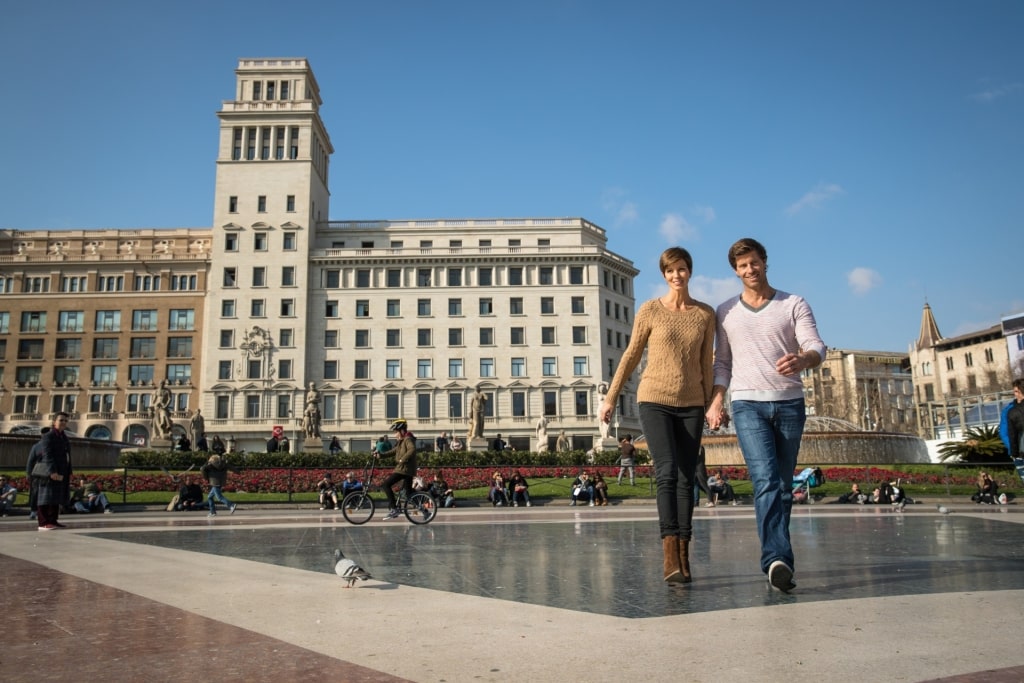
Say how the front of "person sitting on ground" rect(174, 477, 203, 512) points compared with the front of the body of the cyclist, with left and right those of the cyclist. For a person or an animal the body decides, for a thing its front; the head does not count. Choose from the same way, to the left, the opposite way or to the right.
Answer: to the left

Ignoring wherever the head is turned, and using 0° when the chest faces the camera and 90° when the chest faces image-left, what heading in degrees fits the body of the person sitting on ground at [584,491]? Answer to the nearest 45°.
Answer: approximately 0°

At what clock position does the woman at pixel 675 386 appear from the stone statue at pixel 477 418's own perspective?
The woman is roughly at 12 o'clock from the stone statue.

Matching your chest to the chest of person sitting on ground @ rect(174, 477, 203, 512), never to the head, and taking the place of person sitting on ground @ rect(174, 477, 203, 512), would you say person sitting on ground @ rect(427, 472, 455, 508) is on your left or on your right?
on your left

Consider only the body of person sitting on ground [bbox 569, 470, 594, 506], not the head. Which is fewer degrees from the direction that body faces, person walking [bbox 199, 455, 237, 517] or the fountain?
the person walking

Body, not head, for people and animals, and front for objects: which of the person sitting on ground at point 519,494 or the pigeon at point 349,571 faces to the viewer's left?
the pigeon

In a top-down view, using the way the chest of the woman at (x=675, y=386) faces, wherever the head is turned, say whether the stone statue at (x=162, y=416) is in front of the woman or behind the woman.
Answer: behind

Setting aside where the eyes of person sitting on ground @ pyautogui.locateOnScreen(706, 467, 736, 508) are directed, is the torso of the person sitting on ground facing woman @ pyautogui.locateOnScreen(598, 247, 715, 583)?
yes

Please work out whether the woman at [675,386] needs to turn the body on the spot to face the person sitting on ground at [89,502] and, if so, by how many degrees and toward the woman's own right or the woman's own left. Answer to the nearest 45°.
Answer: approximately 135° to the woman's own right

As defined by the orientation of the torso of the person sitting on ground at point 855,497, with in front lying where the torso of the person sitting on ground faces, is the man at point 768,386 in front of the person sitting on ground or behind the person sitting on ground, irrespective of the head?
in front

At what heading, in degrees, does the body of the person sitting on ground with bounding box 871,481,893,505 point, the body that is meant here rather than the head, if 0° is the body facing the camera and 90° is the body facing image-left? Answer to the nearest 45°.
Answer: approximately 0°

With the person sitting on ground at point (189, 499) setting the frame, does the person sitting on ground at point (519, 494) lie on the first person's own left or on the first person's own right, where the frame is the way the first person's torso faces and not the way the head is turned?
on the first person's own left

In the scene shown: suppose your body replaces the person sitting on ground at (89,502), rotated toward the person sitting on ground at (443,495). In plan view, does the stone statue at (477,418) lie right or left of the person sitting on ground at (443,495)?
left
